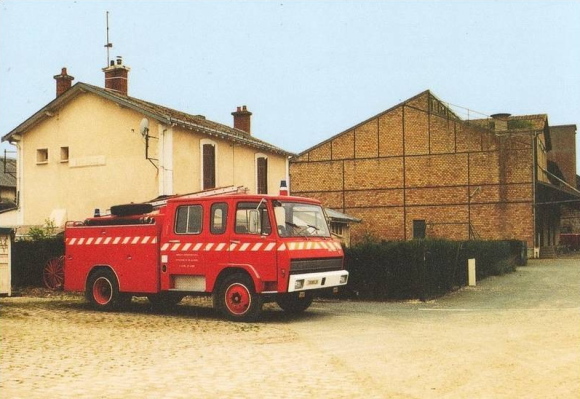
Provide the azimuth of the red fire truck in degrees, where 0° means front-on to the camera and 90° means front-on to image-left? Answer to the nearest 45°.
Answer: approximately 315°

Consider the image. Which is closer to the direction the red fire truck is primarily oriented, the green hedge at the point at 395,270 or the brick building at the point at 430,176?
the green hedge

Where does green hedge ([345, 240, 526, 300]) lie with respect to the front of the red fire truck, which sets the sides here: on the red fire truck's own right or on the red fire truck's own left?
on the red fire truck's own left

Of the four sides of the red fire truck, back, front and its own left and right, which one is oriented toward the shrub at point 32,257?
back

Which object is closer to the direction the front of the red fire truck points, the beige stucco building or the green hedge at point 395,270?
the green hedge

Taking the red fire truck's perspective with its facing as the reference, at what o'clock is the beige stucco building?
The beige stucco building is roughly at 7 o'clock from the red fire truck.
